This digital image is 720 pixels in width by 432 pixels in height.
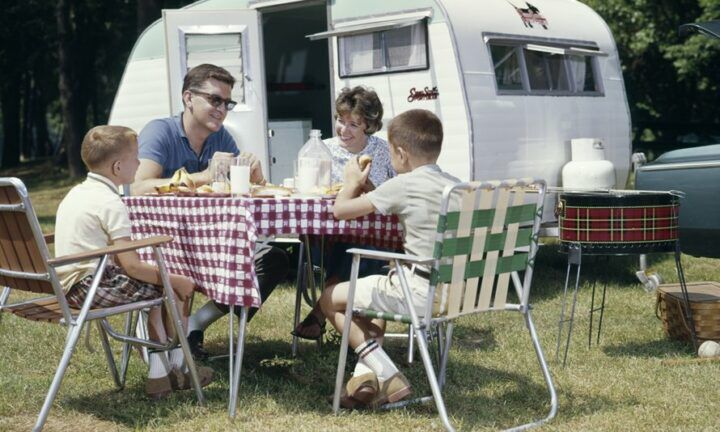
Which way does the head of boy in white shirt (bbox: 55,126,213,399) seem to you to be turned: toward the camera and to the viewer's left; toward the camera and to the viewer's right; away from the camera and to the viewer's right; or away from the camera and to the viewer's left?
away from the camera and to the viewer's right

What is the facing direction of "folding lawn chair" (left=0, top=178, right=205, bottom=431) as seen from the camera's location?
facing away from the viewer and to the right of the viewer

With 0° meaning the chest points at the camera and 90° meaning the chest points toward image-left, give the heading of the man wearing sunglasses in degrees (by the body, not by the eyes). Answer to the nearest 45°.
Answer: approximately 315°

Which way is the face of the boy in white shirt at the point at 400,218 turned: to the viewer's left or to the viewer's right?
to the viewer's left

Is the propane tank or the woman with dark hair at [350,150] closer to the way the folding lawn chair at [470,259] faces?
the woman with dark hair

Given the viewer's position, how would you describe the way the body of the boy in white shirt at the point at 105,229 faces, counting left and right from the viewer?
facing away from the viewer and to the right of the viewer

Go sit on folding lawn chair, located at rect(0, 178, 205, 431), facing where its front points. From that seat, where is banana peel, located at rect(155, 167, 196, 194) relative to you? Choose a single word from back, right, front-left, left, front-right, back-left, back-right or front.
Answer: front

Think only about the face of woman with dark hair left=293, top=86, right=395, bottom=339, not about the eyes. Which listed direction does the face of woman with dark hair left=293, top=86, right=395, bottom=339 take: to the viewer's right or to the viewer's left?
to the viewer's left

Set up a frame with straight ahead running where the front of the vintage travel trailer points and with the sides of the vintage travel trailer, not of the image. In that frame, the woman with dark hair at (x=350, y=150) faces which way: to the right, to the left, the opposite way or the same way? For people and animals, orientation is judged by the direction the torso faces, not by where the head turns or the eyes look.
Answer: to the right

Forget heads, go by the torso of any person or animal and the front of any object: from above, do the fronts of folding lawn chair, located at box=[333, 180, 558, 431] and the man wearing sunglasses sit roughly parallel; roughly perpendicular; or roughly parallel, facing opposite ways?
roughly parallel, facing opposite ways

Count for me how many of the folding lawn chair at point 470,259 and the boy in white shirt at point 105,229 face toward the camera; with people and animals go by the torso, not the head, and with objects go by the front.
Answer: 0

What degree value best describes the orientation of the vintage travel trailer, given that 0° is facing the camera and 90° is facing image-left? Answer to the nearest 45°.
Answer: approximately 315°

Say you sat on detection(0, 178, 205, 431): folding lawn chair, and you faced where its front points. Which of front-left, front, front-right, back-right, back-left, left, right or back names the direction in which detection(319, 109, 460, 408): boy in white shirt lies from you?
front-right

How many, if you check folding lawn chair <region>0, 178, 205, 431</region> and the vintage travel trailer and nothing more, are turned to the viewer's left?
0
